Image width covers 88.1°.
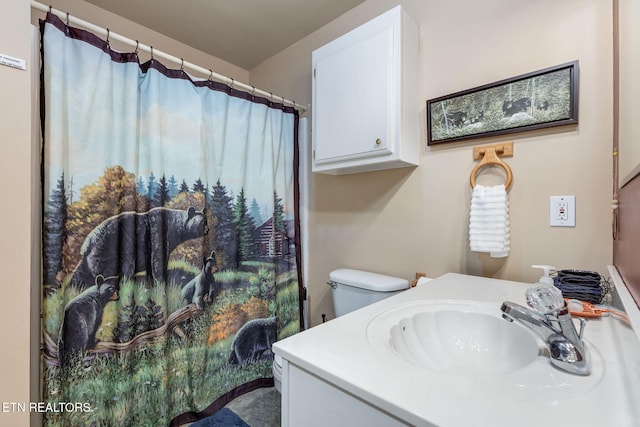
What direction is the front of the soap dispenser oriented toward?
to the viewer's left

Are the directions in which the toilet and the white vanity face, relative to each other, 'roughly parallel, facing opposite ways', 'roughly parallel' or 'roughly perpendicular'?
roughly perpendicular

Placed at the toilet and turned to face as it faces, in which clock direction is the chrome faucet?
The chrome faucet is roughly at 10 o'clock from the toilet.

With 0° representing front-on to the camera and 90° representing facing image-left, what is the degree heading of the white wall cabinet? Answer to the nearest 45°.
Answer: approximately 45°

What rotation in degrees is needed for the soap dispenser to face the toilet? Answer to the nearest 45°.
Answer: approximately 45° to its right

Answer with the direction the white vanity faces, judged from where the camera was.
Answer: facing away from the viewer and to the left of the viewer

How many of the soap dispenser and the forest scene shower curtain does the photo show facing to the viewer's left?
1
